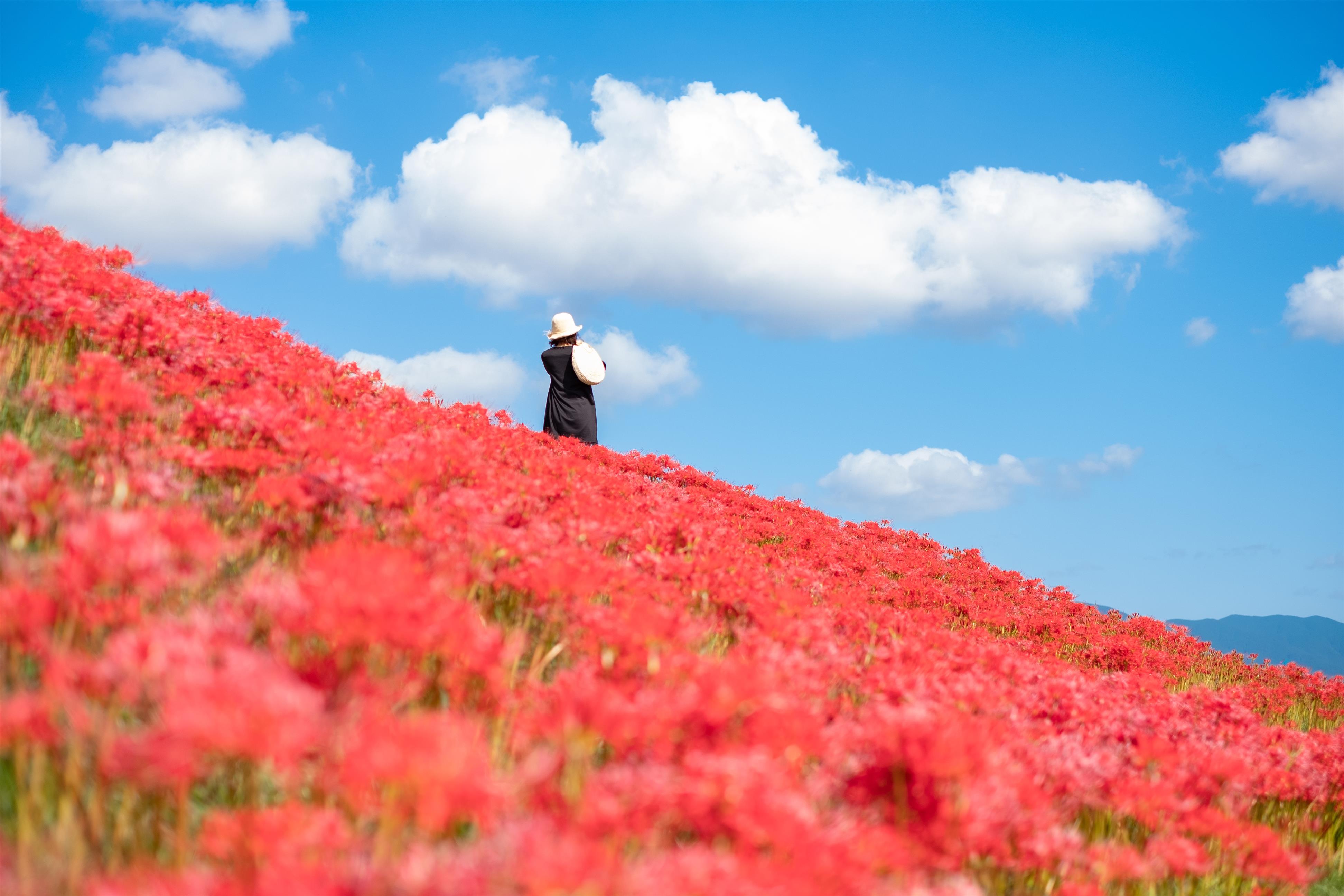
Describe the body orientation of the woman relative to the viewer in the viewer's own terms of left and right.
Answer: facing away from the viewer and to the right of the viewer

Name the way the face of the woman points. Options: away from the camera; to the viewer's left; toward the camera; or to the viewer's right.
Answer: away from the camera
